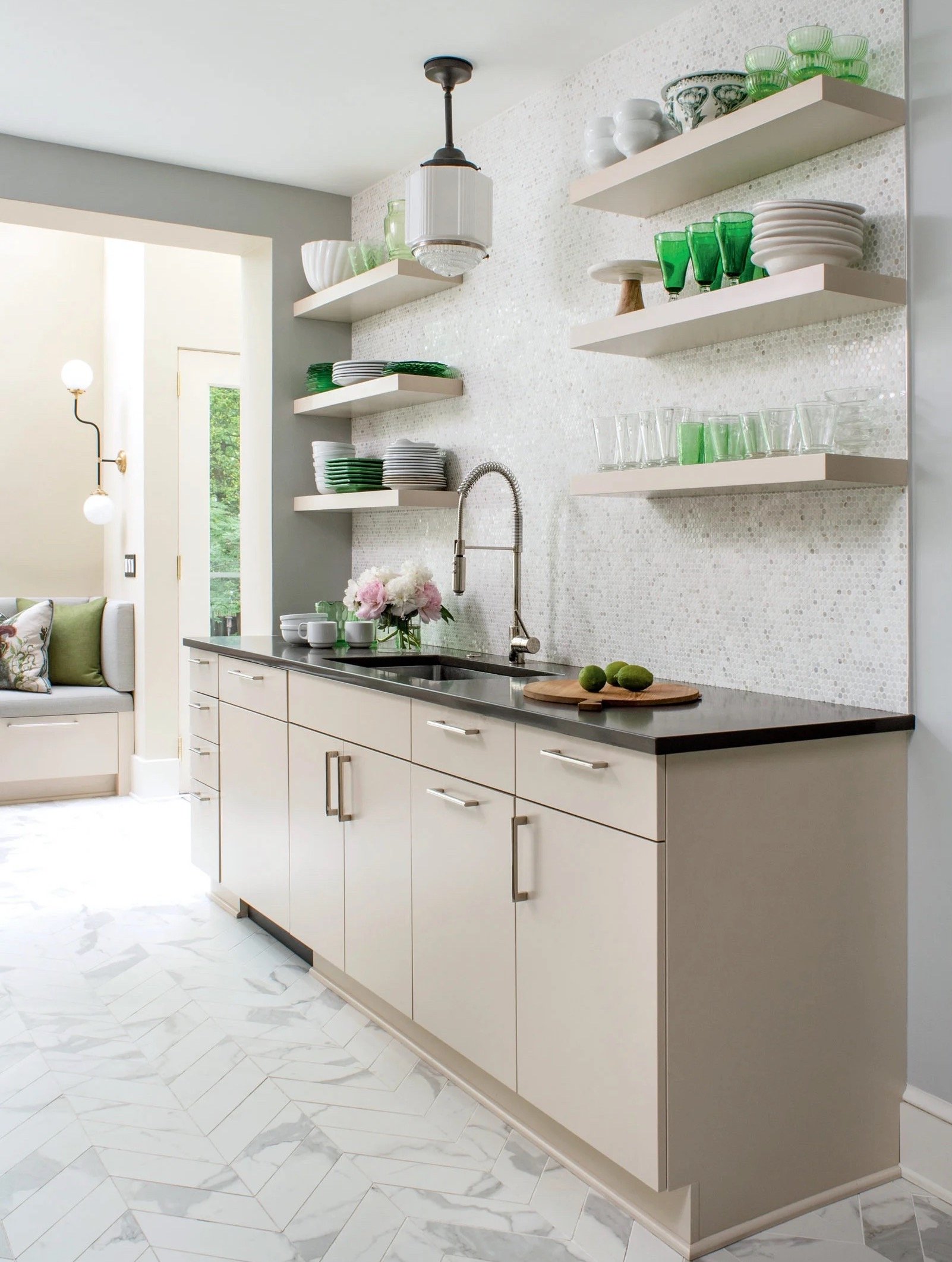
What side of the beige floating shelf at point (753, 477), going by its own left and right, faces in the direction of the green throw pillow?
right

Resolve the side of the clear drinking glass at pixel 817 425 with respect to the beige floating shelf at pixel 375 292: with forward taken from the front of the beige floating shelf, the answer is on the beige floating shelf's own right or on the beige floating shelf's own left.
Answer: on the beige floating shelf's own left

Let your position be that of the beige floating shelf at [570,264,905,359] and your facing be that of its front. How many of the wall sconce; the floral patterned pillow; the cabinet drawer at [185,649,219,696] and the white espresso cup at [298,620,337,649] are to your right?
4

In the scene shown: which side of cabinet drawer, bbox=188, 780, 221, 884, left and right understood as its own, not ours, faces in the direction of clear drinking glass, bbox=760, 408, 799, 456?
left

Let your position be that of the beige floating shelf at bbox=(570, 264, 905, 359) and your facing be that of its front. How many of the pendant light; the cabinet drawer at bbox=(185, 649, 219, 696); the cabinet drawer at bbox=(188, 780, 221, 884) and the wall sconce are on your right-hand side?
4

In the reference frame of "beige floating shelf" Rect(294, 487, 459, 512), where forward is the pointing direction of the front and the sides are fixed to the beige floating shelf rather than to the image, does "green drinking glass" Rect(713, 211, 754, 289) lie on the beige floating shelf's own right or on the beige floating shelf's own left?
on the beige floating shelf's own left

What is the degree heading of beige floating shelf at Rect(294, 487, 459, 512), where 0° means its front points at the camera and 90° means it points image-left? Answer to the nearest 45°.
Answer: approximately 45°
